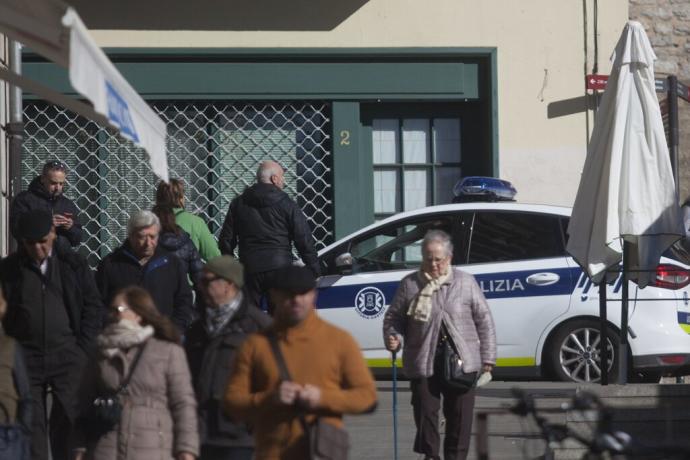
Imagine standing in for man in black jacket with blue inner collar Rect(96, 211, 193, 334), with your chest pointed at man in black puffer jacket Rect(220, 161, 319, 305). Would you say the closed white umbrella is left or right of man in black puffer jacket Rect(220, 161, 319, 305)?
right

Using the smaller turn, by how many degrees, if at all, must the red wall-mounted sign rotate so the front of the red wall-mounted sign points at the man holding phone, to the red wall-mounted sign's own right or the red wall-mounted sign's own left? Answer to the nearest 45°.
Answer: approximately 45° to the red wall-mounted sign's own right

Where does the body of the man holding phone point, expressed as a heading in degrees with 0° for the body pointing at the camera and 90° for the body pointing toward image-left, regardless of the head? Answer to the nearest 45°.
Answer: approximately 315°

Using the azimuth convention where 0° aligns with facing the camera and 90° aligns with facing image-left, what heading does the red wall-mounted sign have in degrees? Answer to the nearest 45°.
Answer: approximately 0°
